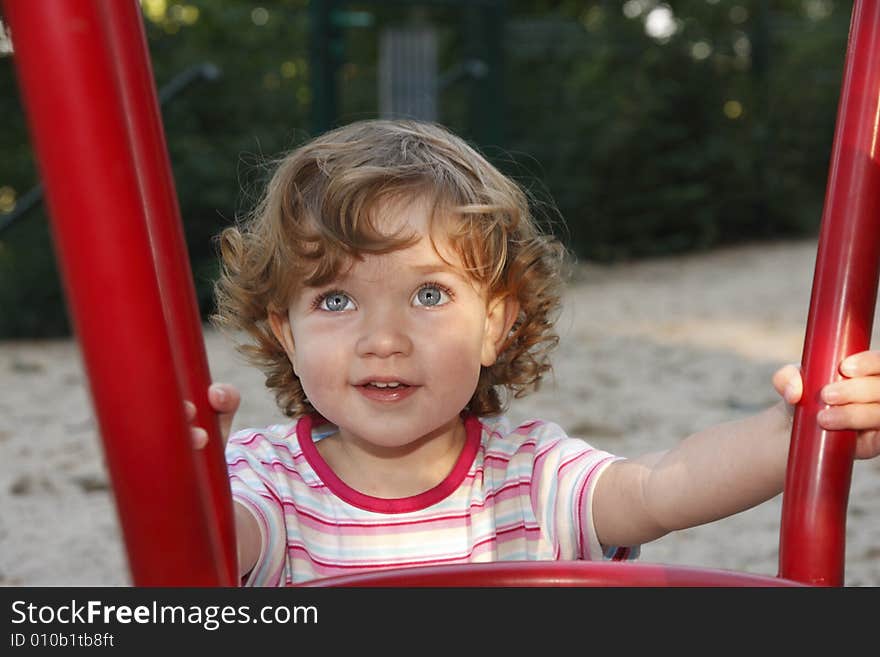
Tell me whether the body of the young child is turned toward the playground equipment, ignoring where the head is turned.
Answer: yes

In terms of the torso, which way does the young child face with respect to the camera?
toward the camera
